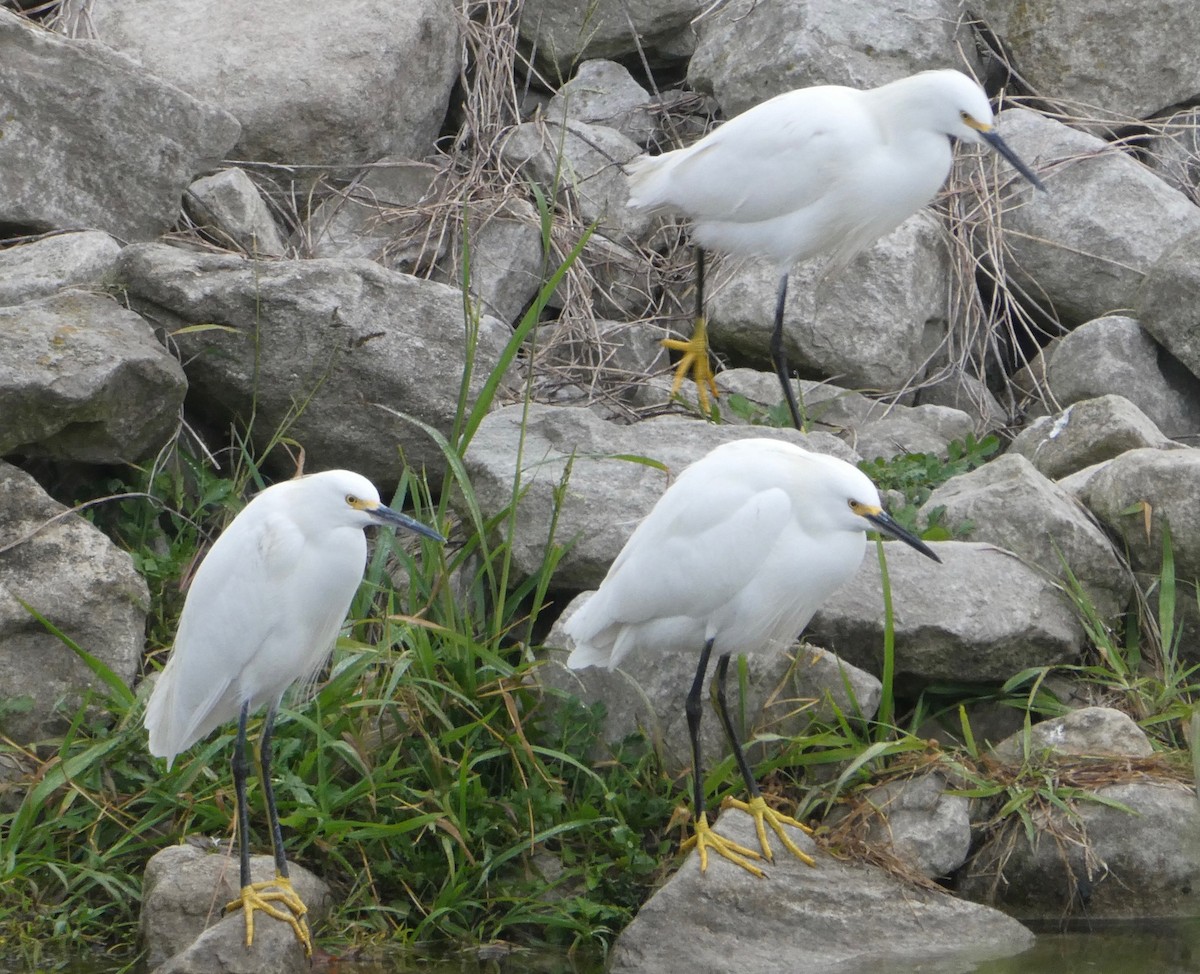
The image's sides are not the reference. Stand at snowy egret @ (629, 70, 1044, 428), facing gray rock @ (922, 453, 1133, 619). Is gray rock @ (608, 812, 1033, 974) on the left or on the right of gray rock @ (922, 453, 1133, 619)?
right

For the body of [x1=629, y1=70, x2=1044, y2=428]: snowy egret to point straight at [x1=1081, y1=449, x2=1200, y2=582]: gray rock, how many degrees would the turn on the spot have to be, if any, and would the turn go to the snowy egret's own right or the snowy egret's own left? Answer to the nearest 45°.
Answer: approximately 45° to the snowy egret's own right

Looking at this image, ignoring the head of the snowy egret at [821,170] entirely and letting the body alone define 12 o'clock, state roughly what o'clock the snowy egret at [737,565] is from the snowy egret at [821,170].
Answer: the snowy egret at [737,565] is roughly at 3 o'clock from the snowy egret at [821,170].

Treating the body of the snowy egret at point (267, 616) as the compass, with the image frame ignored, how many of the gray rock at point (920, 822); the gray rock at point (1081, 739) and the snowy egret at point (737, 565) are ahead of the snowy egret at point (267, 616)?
3

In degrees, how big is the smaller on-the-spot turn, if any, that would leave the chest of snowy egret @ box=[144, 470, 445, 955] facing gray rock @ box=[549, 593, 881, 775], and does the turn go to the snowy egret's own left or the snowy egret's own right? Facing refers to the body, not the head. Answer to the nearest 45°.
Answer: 0° — it already faces it

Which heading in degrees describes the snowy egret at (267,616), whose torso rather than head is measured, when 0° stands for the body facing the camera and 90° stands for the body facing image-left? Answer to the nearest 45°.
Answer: approximately 270°

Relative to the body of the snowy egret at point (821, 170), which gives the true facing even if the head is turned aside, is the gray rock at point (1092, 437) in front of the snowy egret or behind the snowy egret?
in front

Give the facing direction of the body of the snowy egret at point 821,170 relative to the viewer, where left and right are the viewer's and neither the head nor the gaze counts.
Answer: facing to the right of the viewer

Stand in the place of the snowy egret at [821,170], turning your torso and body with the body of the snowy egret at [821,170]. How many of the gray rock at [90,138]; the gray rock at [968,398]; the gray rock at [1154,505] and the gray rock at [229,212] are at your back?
2

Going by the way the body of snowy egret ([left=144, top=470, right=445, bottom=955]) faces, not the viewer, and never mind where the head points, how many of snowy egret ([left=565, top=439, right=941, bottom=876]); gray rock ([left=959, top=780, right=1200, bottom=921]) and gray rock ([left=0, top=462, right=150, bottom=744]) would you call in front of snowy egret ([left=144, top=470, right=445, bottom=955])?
2

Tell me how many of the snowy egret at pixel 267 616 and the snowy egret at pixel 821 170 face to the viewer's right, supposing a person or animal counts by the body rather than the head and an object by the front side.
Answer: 2

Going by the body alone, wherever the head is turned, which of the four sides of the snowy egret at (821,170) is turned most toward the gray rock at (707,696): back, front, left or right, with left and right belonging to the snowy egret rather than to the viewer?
right
